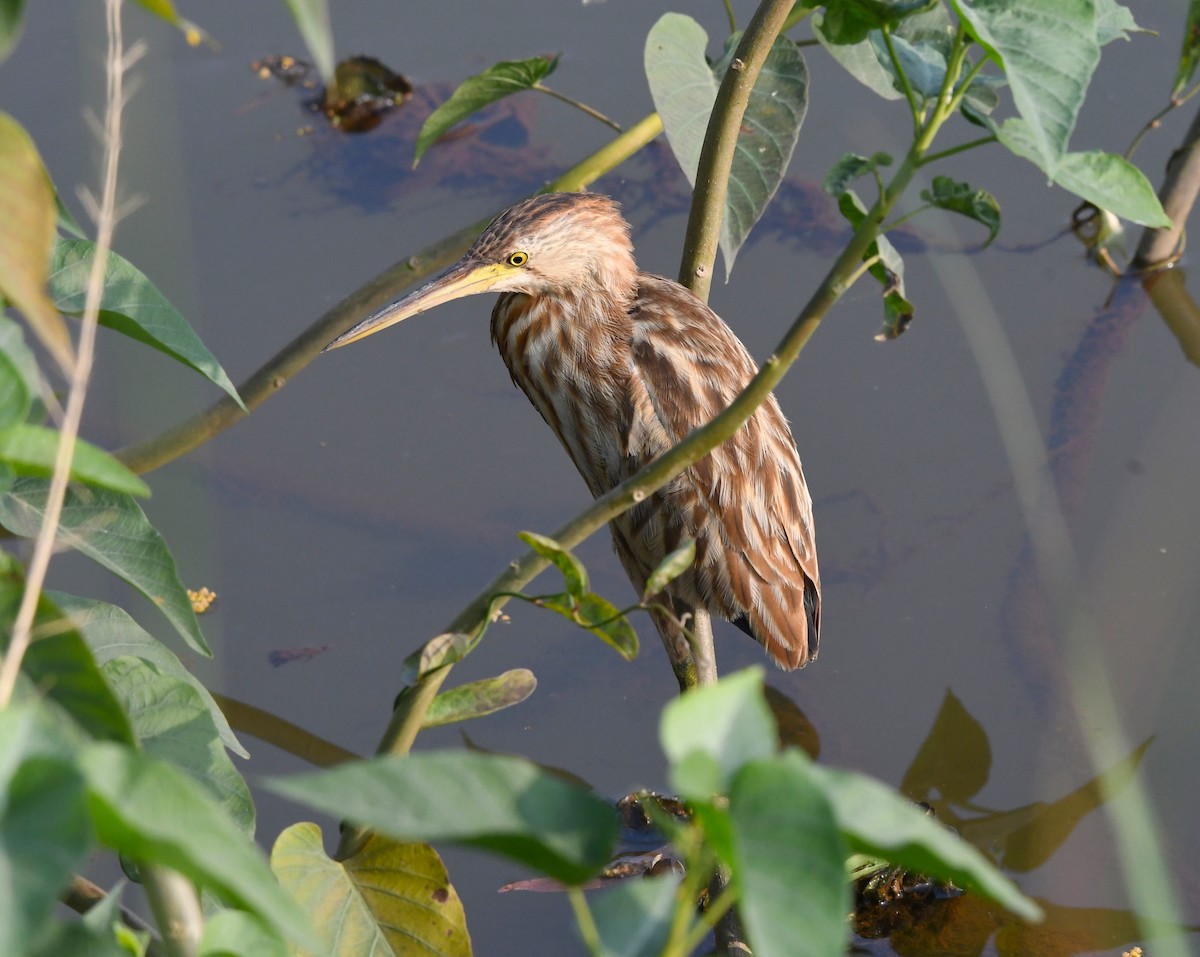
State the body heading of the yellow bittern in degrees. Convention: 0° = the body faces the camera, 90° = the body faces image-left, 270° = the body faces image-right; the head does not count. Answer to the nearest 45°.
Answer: approximately 90°

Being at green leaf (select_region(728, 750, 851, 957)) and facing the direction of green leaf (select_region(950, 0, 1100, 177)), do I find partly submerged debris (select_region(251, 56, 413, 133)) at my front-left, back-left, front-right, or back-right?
front-left

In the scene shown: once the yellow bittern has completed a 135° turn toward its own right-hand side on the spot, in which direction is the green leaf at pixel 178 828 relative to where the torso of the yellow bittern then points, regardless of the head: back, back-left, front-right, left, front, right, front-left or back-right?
back-right

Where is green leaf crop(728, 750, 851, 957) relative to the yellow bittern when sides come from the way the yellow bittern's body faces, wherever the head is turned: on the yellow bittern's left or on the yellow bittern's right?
on the yellow bittern's left

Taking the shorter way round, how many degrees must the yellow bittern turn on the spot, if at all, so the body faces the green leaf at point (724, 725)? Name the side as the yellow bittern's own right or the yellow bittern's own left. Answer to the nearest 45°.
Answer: approximately 90° to the yellow bittern's own left

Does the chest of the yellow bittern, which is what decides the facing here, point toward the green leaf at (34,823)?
no

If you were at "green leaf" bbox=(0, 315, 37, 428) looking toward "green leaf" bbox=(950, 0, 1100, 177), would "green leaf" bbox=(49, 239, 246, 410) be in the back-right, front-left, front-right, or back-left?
front-left

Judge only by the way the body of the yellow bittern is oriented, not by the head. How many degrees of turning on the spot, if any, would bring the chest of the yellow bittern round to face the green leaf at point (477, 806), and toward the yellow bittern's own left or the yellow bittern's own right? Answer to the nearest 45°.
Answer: approximately 90° to the yellow bittern's own left
